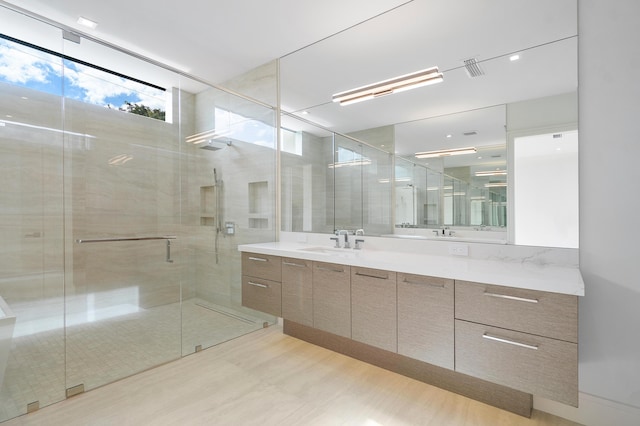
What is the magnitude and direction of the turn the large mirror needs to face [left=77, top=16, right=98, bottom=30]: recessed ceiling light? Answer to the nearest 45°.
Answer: approximately 45° to its right

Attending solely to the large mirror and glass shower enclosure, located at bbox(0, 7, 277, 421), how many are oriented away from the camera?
0

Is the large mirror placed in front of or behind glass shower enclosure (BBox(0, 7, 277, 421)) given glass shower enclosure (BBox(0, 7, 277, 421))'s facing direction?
in front

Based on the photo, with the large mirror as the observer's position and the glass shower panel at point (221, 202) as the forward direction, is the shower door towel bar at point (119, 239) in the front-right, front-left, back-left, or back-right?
front-left

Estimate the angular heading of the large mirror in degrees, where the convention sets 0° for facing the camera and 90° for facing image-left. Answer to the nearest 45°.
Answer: approximately 45°

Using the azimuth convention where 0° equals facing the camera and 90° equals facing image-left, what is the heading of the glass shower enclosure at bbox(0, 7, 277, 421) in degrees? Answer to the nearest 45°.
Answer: approximately 315°

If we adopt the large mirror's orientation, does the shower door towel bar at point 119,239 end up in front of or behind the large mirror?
in front

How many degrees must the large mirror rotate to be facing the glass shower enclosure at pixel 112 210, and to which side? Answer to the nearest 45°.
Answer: approximately 45° to its right
